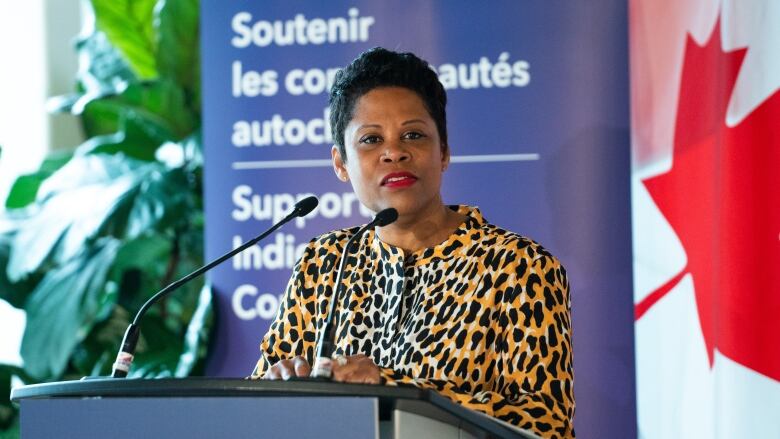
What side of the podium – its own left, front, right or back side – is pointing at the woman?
back

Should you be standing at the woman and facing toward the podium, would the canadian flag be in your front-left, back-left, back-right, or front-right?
back-left

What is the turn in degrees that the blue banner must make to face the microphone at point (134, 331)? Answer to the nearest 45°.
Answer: approximately 45° to its right

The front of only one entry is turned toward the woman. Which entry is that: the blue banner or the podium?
the blue banner

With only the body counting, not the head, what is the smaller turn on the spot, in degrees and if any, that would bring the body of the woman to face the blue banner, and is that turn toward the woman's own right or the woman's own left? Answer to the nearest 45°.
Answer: approximately 135° to the woman's own right

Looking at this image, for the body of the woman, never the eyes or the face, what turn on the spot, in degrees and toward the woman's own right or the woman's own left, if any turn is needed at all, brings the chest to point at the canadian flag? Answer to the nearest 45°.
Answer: approximately 180°

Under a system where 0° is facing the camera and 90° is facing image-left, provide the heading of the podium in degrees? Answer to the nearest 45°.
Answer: approximately 45°

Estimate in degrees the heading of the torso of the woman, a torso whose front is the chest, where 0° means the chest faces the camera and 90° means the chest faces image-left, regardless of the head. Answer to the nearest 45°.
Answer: approximately 45°
